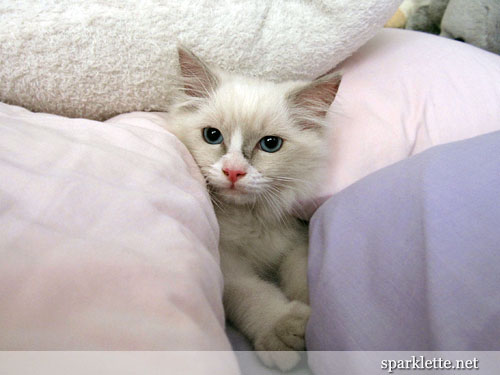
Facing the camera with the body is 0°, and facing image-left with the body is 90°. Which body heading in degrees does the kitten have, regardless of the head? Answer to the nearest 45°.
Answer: approximately 0°
